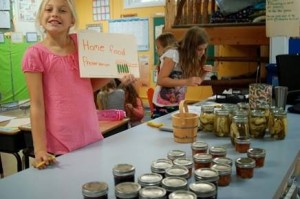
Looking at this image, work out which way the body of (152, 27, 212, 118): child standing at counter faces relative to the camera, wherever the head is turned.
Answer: to the viewer's right

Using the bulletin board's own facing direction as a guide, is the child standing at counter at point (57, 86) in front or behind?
in front

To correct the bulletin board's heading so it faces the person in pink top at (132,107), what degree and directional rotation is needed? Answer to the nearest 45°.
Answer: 0° — it already faces them

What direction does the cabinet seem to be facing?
toward the camera

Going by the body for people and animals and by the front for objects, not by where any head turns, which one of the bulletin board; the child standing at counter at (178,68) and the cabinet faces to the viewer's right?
the child standing at counter

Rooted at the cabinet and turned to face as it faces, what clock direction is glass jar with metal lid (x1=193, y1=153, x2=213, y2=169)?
The glass jar with metal lid is roughly at 12 o'clock from the cabinet.

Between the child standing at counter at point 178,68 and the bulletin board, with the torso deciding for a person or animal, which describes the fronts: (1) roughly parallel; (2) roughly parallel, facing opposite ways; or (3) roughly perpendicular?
roughly perpendicular

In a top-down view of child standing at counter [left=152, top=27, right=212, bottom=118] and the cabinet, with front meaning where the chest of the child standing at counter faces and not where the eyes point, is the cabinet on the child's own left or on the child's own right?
on the child's own left

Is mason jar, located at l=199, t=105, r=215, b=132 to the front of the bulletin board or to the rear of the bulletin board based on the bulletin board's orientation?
to the front

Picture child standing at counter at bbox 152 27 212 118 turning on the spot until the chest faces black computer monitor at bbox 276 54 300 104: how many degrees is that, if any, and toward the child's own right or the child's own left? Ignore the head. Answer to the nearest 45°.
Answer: approximately 45° to the child's own left

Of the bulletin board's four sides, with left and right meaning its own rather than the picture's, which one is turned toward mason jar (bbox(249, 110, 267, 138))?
front

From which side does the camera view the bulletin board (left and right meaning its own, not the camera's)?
front
